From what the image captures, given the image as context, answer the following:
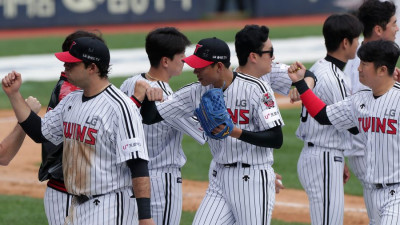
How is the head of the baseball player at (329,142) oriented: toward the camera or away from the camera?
away from the camera

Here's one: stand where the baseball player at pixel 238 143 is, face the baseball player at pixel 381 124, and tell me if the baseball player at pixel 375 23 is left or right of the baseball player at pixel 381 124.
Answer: left

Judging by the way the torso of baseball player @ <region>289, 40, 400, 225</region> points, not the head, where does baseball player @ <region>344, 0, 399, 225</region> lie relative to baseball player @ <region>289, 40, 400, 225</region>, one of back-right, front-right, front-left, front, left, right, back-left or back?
back-right

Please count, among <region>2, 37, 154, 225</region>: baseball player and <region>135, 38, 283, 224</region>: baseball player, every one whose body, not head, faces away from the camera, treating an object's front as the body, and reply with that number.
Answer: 0

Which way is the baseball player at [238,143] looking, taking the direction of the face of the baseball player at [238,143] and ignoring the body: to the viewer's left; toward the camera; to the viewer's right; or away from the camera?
to the viewer's left

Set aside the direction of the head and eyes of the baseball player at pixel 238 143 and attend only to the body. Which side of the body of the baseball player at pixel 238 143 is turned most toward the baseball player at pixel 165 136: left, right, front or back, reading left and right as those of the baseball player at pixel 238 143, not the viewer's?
right
